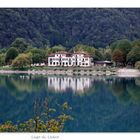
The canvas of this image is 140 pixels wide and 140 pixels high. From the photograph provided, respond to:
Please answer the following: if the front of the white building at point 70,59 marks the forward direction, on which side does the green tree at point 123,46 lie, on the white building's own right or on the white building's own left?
on the white building's own left

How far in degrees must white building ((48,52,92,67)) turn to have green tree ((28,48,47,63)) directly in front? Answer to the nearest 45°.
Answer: approximately 90° to its right

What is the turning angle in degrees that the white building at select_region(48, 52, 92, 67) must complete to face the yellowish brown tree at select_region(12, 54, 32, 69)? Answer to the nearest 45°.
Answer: approximately 90° to its right

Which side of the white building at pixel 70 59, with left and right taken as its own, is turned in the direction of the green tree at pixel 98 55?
left

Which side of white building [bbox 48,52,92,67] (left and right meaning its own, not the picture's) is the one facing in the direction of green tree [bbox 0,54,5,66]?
right

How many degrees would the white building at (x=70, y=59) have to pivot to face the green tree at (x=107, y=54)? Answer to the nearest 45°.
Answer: approximately 90° to its left

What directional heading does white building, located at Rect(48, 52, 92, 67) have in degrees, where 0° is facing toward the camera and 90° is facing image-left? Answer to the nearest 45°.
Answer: approximately 0°

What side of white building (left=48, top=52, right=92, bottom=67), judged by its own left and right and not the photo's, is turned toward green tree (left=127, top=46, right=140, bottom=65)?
left
